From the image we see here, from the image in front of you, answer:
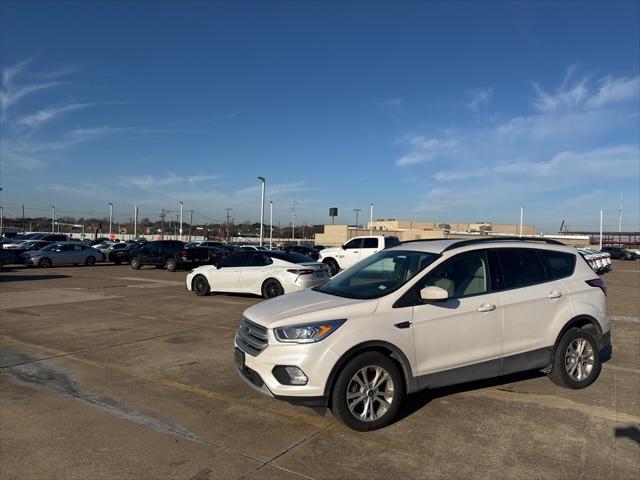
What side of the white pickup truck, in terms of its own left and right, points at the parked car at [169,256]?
front

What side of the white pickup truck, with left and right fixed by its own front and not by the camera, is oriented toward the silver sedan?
front

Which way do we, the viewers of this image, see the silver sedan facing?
facing the viewer and to the left of the viewer

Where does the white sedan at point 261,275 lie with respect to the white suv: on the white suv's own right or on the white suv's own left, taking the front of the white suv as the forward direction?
on the white suv's own right

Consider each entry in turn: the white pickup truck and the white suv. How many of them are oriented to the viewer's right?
0

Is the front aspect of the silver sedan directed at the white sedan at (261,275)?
no

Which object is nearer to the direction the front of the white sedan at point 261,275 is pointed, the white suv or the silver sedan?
the silver sedan

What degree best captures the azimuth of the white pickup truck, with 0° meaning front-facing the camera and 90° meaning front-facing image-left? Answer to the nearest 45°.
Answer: approximately 90°

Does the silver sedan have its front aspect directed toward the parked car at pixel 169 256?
no

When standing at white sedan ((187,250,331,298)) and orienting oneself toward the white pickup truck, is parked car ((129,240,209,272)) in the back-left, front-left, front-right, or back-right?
front-left

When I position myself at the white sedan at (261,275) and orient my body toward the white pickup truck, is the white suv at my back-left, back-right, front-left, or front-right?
back-right

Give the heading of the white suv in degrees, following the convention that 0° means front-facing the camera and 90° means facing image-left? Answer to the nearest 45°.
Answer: approximately 45°

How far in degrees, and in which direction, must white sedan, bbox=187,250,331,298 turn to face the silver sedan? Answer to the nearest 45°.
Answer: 0° — it already faces it

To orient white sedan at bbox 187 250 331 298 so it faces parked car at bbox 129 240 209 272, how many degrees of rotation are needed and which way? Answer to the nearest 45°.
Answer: approximately 45° to its right

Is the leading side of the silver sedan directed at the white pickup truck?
no

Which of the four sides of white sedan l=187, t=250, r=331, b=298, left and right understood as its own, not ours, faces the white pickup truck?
right

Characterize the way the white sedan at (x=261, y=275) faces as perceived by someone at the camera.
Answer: facing away from the viewer and to the left of the viewer
